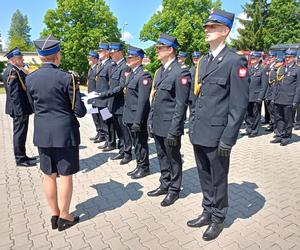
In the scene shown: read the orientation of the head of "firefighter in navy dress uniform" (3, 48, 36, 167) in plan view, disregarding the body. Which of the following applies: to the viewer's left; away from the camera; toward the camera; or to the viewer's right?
to the viewer's right

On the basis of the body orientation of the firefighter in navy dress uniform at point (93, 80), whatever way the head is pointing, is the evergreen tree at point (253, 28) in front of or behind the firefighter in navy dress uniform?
behind

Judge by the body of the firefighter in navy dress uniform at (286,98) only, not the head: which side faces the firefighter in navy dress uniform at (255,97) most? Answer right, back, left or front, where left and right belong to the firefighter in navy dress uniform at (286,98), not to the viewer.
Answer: right

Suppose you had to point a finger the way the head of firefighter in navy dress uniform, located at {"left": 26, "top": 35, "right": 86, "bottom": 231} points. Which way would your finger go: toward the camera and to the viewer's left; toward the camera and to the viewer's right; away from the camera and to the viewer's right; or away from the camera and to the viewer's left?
away from the camera and to the viewer's right

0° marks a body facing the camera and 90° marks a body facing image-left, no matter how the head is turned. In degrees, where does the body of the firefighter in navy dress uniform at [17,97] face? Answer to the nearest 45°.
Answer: approximately 270°

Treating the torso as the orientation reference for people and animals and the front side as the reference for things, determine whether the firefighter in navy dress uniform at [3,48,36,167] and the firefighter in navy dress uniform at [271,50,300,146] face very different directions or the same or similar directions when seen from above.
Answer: very different directions

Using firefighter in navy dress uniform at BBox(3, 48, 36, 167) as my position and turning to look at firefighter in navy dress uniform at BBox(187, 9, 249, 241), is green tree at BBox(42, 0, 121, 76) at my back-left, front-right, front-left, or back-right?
back-left

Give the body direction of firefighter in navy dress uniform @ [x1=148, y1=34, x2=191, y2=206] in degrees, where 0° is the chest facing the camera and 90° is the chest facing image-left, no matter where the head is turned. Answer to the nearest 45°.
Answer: approximately 45°

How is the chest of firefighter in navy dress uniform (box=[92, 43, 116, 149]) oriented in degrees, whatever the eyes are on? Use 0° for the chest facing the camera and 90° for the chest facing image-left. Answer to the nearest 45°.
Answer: approximately 45°

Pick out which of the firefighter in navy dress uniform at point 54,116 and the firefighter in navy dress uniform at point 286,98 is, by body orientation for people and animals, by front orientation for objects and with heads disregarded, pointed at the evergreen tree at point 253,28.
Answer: the firefighter in navy dress uniform at point 54,116
